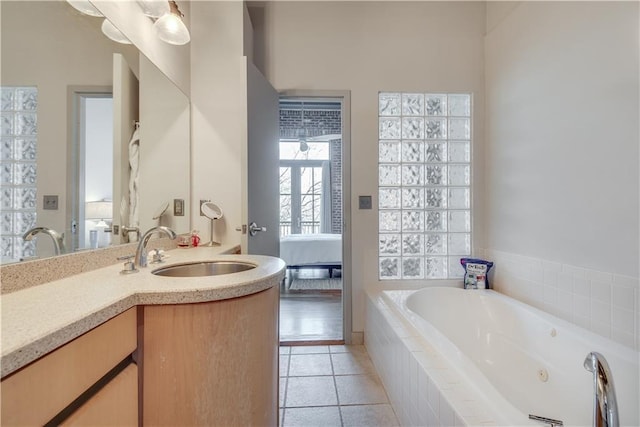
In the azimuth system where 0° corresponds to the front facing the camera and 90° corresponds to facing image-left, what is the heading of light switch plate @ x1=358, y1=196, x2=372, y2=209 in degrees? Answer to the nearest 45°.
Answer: approximately 0°

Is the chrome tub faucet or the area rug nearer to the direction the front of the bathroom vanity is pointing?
the chrome tub faucet

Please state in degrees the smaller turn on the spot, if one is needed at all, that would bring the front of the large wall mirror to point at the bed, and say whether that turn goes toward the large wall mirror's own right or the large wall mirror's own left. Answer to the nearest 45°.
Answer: approximately 90° to the large wall mirror's own left

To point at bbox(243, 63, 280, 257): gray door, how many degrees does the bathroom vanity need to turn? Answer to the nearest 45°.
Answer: approximately 90° to its left

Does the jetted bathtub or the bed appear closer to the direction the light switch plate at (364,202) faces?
the jetted bathtub

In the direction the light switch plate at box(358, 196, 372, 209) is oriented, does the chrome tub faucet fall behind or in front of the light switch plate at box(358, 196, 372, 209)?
in front

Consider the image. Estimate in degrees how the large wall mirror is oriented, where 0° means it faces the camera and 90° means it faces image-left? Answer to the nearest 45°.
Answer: approximately 315°

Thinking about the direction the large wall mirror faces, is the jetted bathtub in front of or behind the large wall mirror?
in front
